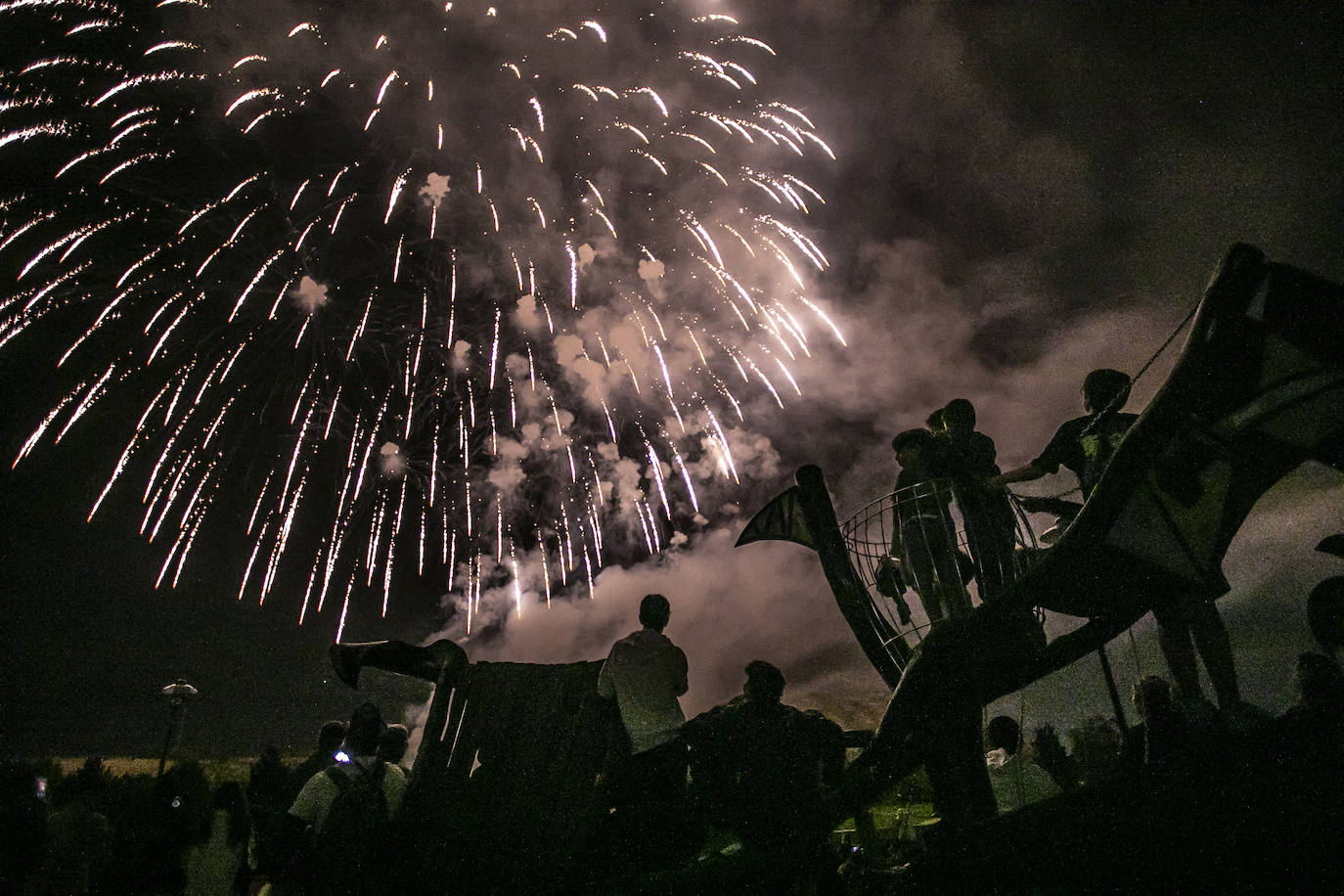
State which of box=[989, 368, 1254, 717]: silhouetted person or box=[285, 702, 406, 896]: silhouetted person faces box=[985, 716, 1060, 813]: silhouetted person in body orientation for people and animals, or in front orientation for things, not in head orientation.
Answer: box=[989, 368, 1254, 717]: silhouetted person

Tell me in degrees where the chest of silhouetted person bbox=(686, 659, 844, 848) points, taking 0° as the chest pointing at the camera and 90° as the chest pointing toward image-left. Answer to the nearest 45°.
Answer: approximately 180°

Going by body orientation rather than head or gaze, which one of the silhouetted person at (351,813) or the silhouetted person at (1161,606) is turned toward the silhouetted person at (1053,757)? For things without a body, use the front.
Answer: the silhouetted person at (1161,606)

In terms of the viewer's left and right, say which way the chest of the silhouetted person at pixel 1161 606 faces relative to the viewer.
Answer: facing away from the viewer and to the left of the viewer

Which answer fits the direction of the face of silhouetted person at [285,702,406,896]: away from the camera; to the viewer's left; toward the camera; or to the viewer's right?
away from the camera

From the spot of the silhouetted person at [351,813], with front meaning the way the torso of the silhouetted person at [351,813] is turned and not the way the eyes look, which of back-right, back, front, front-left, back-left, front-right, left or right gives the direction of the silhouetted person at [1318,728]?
back-right

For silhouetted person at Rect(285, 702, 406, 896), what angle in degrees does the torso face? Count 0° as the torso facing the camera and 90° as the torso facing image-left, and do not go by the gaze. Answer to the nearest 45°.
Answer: approximately 180°

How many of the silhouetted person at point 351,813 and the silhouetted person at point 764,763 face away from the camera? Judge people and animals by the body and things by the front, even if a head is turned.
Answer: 2
